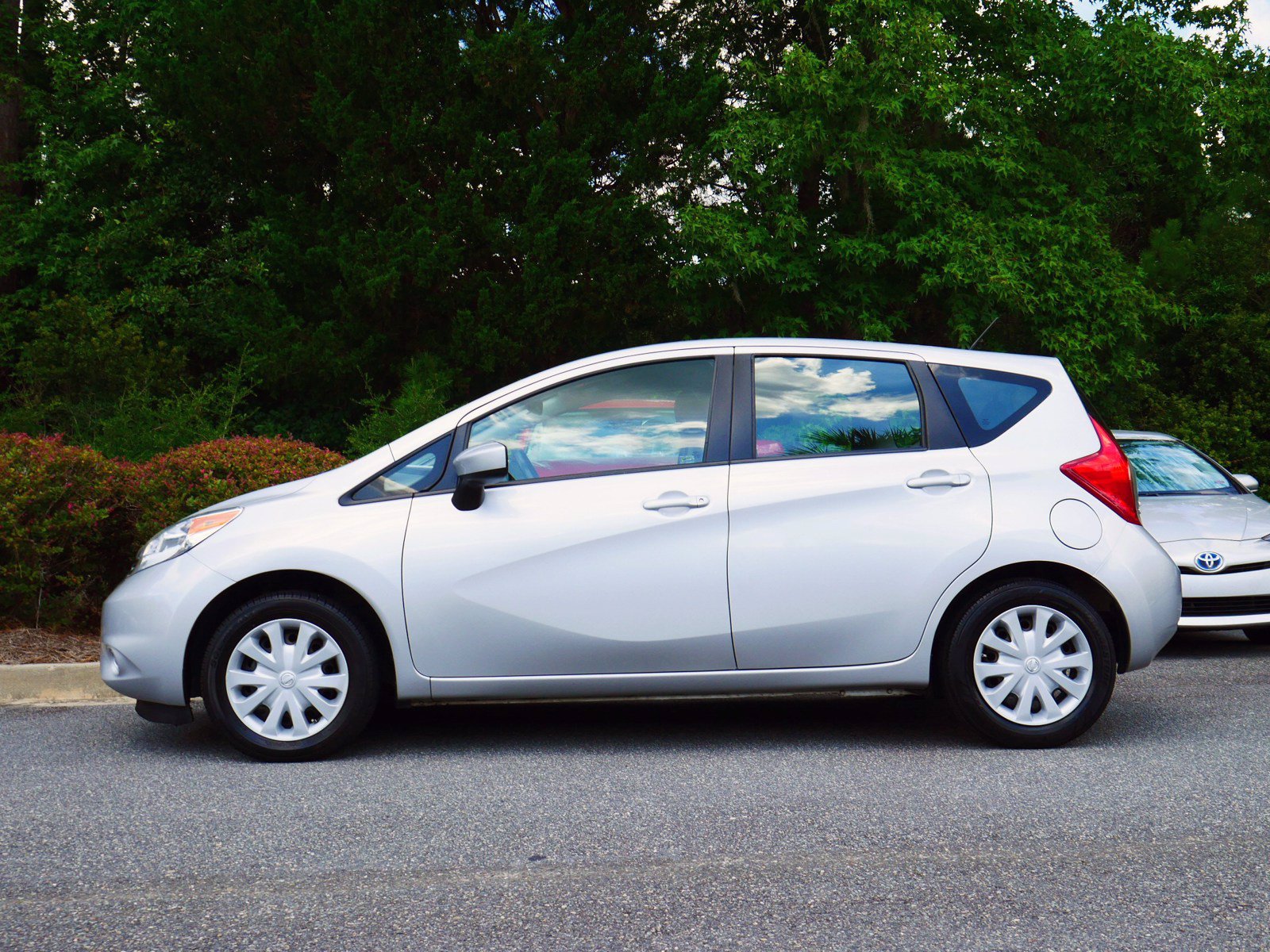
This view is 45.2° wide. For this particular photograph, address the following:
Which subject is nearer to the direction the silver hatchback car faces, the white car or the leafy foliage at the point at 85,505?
the leafy foliage

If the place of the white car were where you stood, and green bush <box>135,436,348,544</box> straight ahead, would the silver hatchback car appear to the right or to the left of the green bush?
left

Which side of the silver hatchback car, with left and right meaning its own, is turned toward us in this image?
left

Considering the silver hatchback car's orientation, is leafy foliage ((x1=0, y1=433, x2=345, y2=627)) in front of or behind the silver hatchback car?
in front

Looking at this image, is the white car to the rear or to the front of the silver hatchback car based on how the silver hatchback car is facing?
to the rear

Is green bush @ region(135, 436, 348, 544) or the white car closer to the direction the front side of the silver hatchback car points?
the green bush

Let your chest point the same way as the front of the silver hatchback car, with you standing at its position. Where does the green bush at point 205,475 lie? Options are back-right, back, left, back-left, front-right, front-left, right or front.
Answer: front-right
